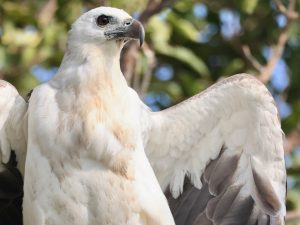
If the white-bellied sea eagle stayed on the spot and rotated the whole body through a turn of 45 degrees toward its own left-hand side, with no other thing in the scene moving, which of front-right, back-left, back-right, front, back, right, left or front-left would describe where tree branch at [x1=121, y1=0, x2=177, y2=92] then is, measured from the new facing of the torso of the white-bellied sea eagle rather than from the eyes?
left

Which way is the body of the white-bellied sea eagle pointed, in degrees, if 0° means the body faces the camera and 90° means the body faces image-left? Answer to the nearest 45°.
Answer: approximately 315°
